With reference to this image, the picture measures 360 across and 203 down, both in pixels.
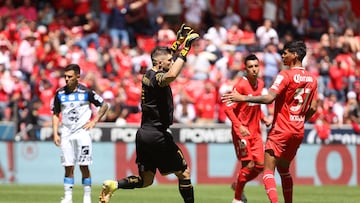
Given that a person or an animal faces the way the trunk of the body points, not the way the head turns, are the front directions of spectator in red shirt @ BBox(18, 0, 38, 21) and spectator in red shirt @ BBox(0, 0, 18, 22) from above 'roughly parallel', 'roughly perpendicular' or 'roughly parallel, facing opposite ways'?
roughly parallel

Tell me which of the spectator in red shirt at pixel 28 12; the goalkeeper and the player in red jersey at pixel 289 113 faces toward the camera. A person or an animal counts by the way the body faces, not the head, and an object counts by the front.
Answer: the spectator in red shirt

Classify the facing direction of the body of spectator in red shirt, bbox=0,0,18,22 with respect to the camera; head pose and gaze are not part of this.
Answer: toward the camera

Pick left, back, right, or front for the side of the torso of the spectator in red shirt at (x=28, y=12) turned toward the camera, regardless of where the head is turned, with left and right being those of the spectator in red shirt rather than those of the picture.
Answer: front

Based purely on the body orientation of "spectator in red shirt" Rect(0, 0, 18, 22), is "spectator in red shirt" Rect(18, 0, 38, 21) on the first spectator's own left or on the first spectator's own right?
on the first spectator's own left

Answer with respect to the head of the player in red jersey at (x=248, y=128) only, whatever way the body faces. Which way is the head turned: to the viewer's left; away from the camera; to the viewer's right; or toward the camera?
toward the camera
